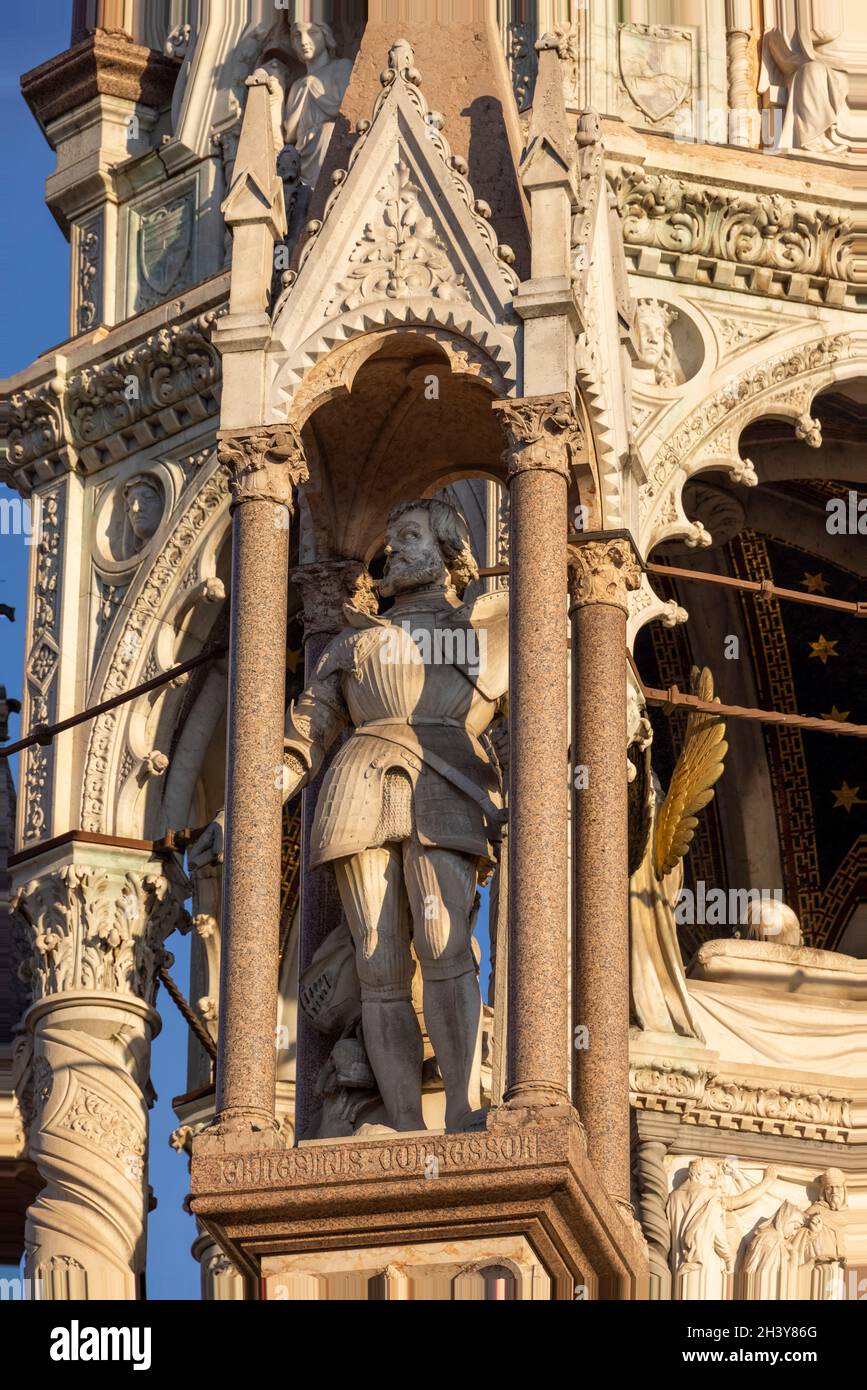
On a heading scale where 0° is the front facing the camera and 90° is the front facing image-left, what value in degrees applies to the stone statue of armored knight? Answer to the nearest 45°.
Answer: approximately 0°
